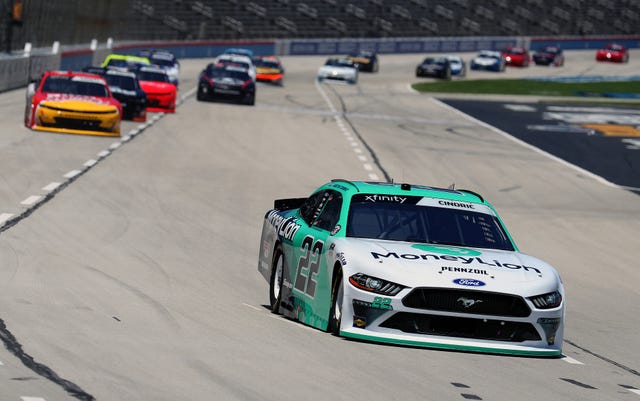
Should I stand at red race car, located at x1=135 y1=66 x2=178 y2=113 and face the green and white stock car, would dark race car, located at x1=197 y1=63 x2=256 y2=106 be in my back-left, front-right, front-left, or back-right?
back-left

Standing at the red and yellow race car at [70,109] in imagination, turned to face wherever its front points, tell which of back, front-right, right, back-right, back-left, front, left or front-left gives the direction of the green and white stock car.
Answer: front

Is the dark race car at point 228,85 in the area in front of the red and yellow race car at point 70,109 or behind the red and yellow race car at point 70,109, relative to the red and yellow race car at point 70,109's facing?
behind

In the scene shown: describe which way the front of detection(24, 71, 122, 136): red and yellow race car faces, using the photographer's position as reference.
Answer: facing the viewer

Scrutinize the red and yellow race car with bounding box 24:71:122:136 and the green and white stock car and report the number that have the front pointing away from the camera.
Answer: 0

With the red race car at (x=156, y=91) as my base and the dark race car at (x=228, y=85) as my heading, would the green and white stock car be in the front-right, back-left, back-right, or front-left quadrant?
back-right

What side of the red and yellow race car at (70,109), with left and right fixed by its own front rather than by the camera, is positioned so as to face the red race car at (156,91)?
back

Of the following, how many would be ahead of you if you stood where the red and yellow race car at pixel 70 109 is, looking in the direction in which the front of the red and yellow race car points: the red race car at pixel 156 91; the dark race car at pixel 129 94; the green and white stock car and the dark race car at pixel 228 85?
1

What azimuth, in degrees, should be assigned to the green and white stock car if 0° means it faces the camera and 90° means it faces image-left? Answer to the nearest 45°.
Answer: approximately 315°
